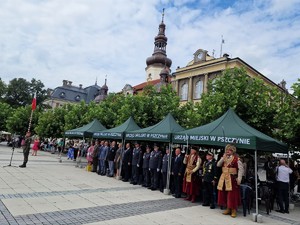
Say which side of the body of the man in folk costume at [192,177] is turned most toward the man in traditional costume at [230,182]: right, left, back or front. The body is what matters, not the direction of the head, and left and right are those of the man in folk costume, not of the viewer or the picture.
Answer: left

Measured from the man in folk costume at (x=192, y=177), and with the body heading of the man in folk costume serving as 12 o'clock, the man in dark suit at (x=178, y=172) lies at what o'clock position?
The man in dark suit is roughly at 3 o'clock from the man in folk costume.

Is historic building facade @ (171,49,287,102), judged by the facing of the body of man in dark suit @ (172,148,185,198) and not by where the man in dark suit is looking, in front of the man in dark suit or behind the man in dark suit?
behind

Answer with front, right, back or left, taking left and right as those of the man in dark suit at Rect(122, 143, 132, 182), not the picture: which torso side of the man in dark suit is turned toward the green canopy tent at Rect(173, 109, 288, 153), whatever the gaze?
left

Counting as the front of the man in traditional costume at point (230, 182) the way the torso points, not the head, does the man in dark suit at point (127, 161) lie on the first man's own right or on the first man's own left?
on the first man's own right

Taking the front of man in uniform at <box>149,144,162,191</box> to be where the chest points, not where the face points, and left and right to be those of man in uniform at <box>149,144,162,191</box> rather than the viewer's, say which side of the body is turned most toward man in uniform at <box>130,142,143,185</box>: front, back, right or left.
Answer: right
